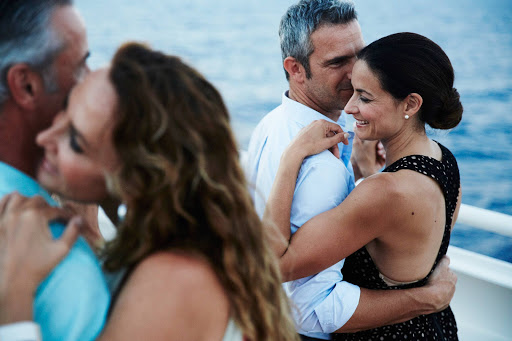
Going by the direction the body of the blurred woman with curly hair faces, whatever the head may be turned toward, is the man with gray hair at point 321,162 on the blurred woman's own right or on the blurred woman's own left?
on the blurred woman's own right

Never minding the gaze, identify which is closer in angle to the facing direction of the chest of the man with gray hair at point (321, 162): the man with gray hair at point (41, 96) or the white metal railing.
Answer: the white metal railing

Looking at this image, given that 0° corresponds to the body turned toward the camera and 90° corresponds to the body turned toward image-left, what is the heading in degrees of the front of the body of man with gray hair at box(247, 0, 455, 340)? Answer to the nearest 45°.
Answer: approximately 270°

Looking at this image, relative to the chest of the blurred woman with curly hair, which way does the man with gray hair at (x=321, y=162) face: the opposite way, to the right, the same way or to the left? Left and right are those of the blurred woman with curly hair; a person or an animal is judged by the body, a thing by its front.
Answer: the opposite way

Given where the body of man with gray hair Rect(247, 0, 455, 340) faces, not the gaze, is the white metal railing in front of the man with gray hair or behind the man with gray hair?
in front

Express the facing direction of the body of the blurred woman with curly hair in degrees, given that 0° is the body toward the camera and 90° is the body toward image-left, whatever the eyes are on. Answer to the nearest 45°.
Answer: approximately 90°

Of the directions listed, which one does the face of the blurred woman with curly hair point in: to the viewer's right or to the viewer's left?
to the viewer's left
